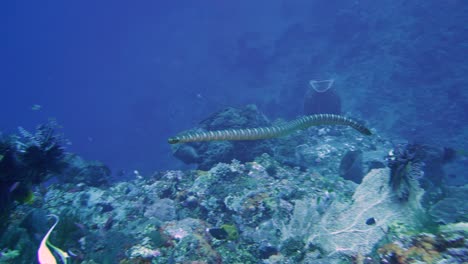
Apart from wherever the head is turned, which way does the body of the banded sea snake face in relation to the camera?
to the viewer's left

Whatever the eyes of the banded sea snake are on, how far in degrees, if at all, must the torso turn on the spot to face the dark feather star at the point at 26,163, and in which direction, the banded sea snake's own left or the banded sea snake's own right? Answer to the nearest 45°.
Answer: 0° — it already faces it

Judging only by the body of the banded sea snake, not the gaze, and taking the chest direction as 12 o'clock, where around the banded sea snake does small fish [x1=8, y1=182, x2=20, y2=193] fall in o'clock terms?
The small fish is roughly at 11 o'clock from the banded sea snake.
